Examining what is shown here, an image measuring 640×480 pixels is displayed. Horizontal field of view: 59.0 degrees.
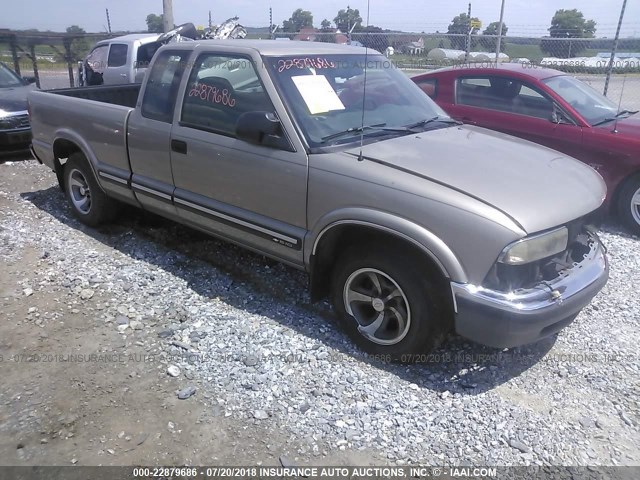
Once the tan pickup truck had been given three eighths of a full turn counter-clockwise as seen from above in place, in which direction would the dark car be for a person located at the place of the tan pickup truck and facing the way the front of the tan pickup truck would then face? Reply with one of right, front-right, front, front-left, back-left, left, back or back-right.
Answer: front-left

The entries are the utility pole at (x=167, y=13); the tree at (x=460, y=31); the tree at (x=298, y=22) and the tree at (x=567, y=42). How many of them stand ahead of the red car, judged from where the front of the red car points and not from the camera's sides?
0

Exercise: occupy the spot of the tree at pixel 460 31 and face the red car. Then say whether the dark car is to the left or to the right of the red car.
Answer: right

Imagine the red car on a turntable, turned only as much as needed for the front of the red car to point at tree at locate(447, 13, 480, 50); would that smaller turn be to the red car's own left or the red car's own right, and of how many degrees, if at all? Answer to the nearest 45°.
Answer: approximately 135° to the red car's own left

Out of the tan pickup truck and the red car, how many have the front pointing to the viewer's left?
0

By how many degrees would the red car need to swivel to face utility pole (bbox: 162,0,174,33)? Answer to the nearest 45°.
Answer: approximately 180°

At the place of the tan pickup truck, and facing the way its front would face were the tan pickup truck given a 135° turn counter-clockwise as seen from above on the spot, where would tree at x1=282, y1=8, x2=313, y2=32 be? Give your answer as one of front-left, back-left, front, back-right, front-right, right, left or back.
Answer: front

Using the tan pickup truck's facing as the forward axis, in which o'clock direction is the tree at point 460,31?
The tree is roughly at 8 o'clock from the tan pickup truck.

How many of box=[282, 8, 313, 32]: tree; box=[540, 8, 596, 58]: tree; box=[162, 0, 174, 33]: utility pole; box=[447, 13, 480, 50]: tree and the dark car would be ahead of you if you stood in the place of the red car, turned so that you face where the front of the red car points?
0

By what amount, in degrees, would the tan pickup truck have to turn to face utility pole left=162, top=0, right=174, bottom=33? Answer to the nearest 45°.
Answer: approximately 135° to its left

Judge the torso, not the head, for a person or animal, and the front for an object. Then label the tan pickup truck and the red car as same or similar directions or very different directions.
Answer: same or similar directions

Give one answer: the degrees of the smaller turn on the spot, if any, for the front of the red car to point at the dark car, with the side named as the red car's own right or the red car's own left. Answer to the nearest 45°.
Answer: approximately 135° to the red car's own right

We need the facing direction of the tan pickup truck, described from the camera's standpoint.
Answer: facing the viewer and to the right of the viewer

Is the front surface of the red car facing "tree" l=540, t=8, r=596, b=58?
no

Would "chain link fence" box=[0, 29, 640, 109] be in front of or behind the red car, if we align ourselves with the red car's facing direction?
behind

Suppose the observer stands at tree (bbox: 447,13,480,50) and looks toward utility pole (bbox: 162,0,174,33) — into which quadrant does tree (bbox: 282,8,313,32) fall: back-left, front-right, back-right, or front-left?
front-right

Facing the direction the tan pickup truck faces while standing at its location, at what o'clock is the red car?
The red car is roughly at 9 o'clock from the tan pickup truck.
